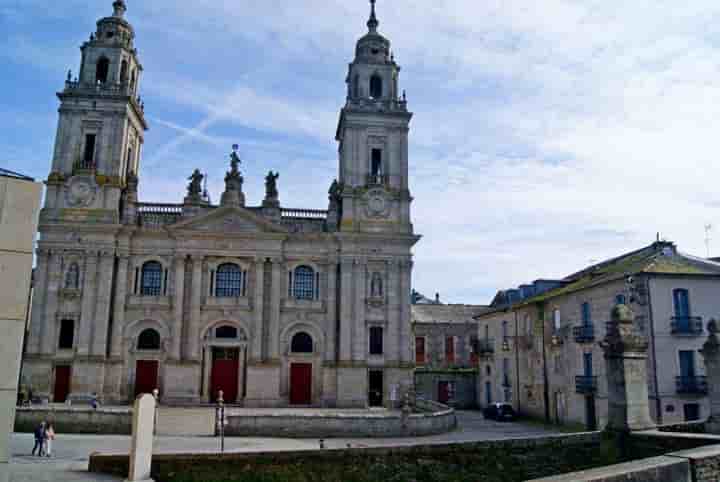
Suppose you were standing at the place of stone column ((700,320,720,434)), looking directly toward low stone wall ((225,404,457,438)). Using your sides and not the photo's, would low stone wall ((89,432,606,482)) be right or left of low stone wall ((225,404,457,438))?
left
